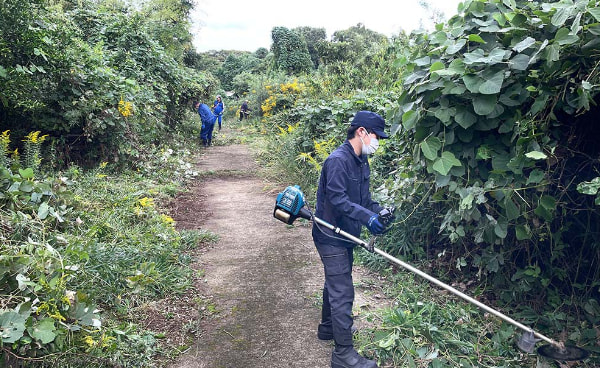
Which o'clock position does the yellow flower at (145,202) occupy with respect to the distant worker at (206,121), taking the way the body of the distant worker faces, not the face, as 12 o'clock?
The yellow flower is roughly at 9 o'clock from the distant worker.

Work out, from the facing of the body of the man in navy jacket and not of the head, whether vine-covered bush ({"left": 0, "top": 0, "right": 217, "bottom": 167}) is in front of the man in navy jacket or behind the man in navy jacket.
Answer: behind

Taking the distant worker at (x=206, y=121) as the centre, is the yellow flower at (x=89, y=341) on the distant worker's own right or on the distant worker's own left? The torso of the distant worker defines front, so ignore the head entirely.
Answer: on the distant worker's own left

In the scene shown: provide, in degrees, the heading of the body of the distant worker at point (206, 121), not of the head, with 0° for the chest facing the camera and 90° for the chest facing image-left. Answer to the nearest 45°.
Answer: approximately 90°

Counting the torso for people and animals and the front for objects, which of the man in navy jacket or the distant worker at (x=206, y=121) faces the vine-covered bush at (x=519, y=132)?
the man in navy jacket

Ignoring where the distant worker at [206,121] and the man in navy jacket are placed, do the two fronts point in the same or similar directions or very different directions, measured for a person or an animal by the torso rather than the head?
very different directions

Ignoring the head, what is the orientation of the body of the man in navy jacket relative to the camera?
to the viewer's right

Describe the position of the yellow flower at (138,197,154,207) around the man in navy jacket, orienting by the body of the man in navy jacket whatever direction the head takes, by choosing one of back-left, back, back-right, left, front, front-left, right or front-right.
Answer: back-left

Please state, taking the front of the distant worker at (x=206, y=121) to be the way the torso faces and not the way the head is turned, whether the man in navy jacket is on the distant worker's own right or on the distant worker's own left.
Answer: on the distant worker's own left

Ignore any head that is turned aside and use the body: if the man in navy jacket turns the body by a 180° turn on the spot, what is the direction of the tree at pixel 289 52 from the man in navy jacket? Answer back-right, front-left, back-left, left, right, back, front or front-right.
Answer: right

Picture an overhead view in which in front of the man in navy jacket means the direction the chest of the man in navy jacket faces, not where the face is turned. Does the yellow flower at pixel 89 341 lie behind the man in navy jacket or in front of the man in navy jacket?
behind

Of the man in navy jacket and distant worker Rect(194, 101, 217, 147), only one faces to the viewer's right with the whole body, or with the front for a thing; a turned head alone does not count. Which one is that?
the man in navy jacket
